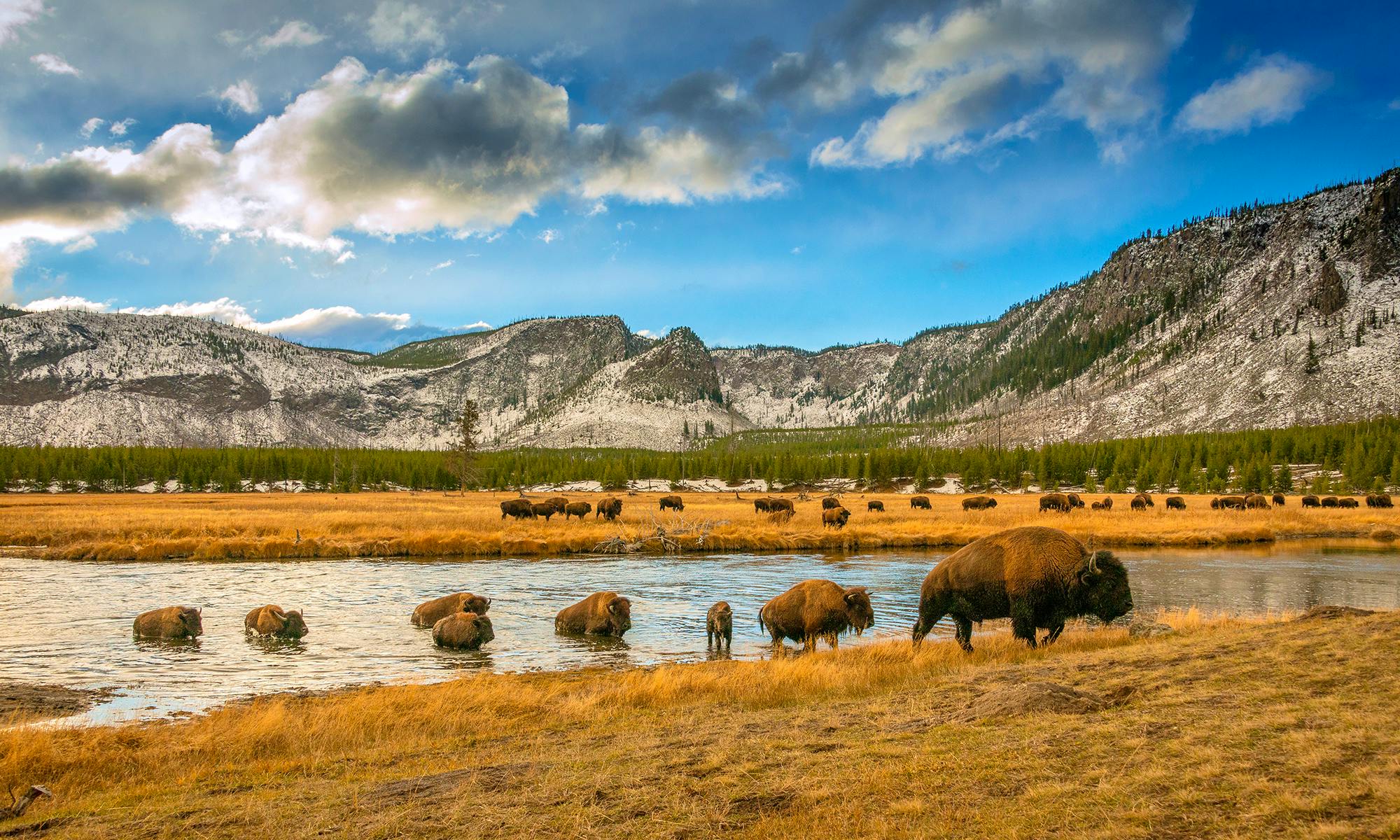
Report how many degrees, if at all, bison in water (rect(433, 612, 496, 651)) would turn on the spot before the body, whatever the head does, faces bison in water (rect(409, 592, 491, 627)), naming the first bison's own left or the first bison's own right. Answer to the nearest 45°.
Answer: approximately 90° to the first bison's own left

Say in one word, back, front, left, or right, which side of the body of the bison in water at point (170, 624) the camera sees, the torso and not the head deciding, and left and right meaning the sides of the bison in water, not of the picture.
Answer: right

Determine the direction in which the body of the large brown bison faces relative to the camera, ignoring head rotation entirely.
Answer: to the viewer's right

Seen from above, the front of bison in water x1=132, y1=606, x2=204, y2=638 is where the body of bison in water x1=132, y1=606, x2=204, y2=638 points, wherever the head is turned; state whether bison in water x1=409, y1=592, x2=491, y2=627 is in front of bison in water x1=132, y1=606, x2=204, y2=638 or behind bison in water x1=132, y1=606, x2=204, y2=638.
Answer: in front

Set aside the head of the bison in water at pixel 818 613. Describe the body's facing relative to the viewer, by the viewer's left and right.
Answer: facing to the right of the viewer

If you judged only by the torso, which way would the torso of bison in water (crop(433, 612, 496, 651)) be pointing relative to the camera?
to the viewer's right

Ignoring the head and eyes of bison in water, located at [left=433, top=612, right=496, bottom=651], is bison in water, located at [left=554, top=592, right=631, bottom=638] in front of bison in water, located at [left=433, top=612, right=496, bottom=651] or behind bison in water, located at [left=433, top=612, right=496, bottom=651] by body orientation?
in front

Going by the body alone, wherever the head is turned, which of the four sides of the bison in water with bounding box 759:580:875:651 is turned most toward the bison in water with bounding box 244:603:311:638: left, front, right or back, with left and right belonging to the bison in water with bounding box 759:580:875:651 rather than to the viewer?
back

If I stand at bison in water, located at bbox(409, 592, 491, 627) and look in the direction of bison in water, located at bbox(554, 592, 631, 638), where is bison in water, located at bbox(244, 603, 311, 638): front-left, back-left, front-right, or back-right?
back-right

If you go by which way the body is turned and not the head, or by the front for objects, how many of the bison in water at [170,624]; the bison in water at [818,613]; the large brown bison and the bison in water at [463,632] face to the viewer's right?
4

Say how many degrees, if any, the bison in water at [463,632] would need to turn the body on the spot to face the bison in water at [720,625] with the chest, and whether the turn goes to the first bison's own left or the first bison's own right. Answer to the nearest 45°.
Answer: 0° — it already faces it
